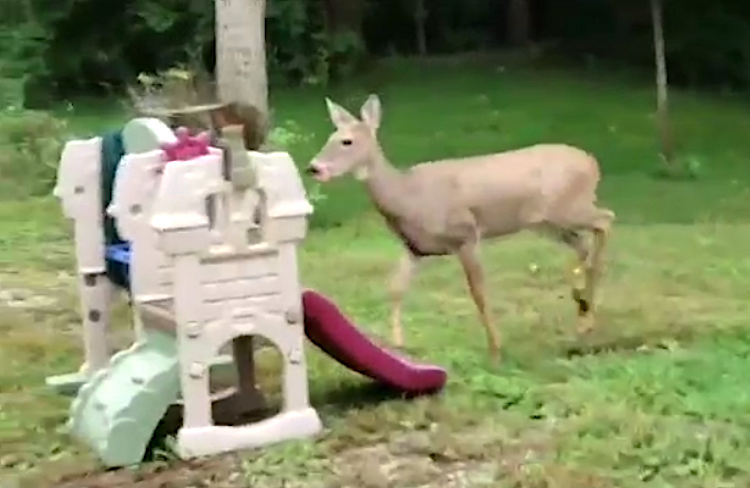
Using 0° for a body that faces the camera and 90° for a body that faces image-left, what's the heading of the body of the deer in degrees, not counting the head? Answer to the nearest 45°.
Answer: approximately 90°

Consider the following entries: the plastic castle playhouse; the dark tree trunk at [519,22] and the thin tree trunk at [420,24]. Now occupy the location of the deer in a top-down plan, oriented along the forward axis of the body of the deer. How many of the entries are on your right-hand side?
2

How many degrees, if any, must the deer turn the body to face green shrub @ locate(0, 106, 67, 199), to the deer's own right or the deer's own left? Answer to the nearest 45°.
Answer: approximately 45° to the deer's own right

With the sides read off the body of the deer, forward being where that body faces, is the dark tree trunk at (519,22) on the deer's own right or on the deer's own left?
on the deer's own right

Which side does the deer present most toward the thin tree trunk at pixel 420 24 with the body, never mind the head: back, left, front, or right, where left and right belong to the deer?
right

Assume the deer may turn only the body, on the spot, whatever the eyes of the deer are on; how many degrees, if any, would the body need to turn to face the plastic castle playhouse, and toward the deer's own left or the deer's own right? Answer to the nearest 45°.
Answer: approximately 45° to the deer's own left

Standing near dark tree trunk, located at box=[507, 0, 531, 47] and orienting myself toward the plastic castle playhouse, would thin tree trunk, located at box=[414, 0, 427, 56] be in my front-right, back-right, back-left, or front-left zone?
front-right

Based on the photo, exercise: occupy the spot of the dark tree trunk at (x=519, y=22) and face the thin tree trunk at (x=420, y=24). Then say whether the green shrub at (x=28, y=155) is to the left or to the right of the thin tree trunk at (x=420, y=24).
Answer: left
